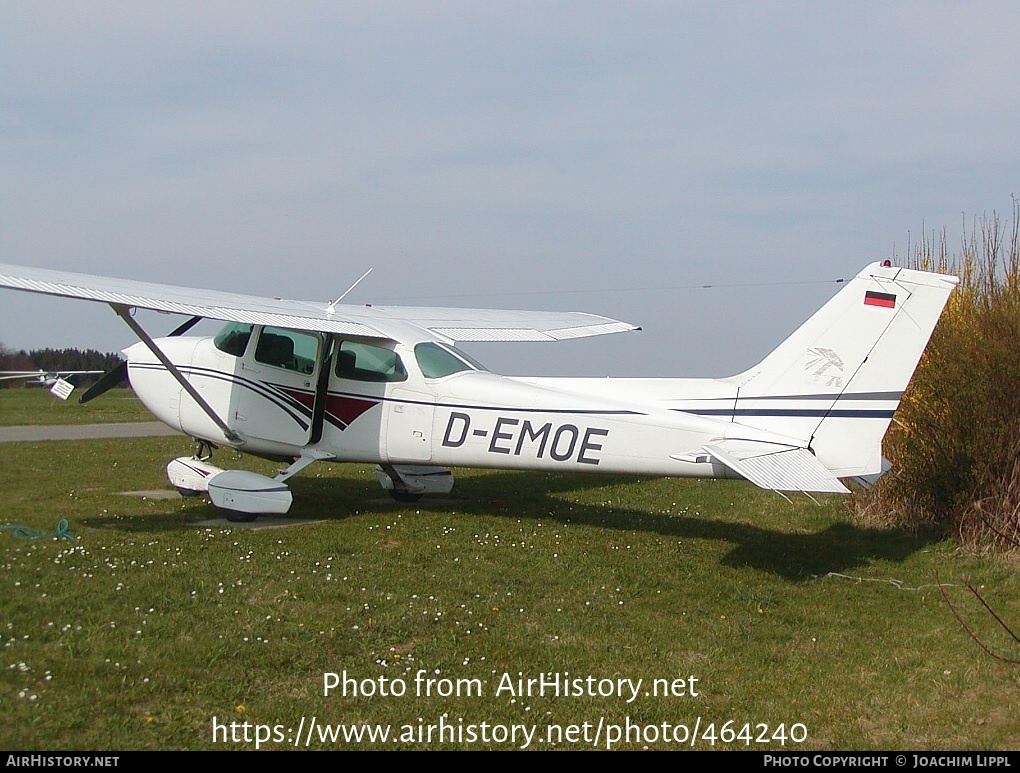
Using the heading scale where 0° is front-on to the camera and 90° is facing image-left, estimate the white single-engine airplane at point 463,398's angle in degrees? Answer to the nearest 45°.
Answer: approximately 135°

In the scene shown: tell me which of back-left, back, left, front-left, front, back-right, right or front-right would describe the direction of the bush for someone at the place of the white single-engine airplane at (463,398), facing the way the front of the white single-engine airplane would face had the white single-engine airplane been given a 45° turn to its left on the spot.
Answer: back
